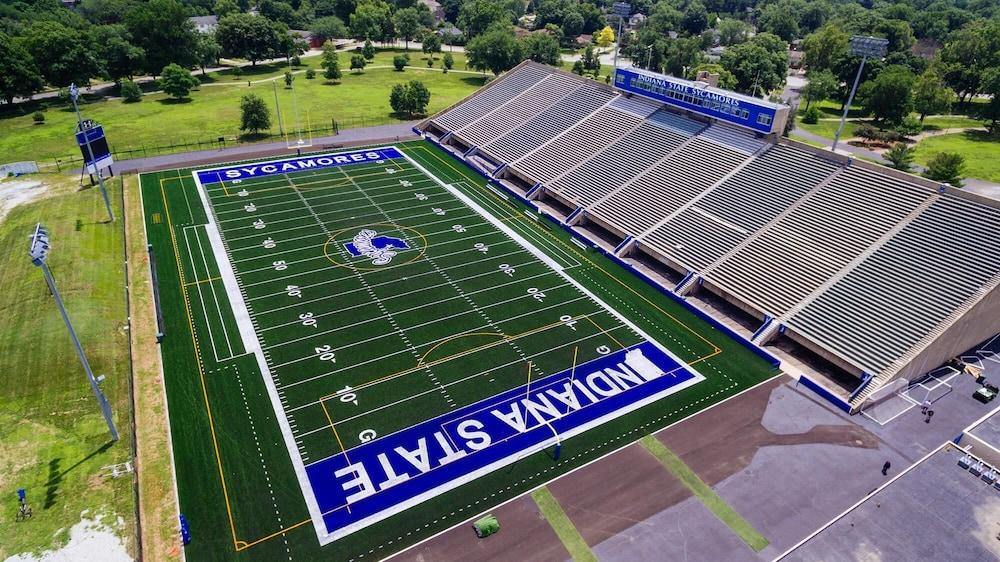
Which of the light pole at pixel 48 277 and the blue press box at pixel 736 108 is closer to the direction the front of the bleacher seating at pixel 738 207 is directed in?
the light pole

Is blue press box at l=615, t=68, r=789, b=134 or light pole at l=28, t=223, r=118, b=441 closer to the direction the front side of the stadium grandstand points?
the light pole

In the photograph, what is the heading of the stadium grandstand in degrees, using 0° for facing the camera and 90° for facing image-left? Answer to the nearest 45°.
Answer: approximately 45°

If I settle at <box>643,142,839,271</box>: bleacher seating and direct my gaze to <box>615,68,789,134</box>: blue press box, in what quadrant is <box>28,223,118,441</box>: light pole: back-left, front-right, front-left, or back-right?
back-left

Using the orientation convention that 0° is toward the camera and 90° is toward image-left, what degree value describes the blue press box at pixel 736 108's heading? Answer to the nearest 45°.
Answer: approximately 45°

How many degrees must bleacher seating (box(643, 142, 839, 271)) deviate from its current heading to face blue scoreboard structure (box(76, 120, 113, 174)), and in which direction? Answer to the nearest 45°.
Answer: approximately 45° to its right

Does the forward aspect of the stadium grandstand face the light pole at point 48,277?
yes
